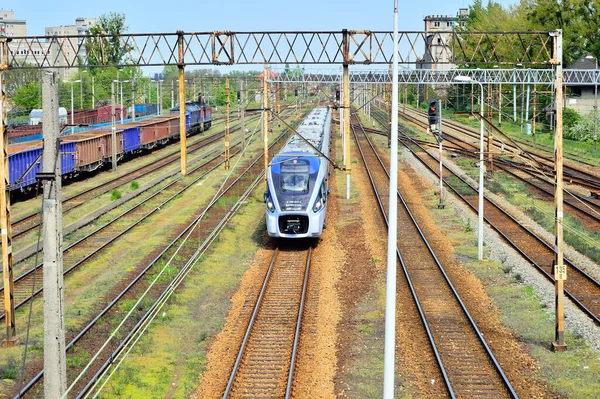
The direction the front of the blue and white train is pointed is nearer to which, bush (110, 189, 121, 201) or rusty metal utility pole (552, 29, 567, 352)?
the rusty metal utility pole

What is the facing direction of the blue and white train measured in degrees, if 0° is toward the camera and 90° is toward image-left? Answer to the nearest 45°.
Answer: approximately 0°

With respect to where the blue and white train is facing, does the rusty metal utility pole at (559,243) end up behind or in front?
in front

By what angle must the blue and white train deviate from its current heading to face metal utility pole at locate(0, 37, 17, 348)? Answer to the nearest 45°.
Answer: approximately 45° to its right

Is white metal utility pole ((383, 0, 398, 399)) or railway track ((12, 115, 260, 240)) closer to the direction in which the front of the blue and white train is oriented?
the white metal utility pole

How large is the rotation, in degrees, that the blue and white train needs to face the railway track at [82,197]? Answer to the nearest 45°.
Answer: approximately 135° to its right

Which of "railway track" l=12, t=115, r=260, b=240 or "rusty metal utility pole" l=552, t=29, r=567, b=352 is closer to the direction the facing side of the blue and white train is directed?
the rusty metal utility pole

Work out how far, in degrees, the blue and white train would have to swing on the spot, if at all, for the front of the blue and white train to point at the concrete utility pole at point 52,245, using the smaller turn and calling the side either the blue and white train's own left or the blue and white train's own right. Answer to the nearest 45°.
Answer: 0° — it already faces it

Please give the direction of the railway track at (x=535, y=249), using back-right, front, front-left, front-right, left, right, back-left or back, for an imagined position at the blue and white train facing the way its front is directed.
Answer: left

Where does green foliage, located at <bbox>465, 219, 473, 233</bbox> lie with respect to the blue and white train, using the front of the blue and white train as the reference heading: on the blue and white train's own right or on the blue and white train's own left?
on the blue and white train's own left
